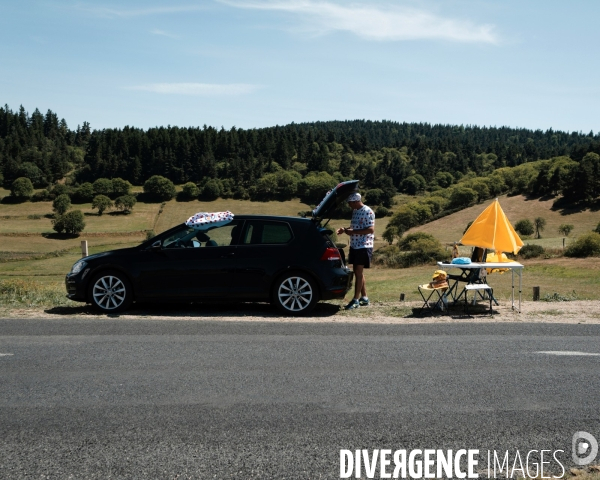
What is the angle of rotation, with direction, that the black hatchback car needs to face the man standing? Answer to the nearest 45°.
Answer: approximately 180°

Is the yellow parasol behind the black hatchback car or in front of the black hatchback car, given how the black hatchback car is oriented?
behind

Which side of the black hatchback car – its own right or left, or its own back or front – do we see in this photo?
left

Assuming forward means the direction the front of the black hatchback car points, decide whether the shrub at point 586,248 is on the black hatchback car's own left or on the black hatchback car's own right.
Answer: on the black hatchback car's own right

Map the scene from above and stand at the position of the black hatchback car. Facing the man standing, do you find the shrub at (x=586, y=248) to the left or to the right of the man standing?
left

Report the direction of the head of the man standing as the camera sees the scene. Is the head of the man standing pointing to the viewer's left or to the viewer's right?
to the viewer's left
